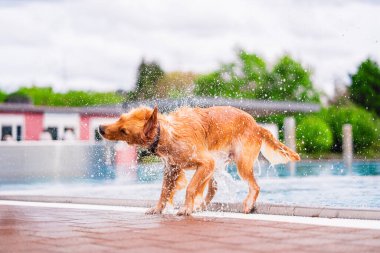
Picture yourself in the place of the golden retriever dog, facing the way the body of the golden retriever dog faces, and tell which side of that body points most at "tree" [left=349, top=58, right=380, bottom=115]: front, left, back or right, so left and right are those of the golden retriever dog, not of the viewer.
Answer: right

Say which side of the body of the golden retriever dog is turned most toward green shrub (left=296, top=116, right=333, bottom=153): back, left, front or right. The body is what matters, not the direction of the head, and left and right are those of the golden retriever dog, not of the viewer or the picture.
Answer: right

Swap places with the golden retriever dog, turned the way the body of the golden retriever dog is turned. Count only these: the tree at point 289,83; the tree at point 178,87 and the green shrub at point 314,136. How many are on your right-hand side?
3

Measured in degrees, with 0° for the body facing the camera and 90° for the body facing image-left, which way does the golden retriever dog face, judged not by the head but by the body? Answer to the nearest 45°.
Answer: approximately 90°

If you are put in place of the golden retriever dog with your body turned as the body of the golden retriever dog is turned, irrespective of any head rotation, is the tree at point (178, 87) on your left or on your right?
on your right

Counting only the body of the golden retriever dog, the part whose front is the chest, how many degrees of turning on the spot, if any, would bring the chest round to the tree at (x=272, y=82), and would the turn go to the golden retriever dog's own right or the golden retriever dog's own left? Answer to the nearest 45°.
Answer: approximately 90° to the golden retriever dog's own right
